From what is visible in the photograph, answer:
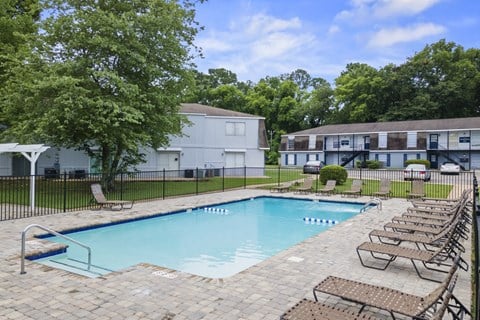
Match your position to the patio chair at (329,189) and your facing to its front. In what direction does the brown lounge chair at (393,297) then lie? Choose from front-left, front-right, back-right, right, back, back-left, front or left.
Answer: front-left

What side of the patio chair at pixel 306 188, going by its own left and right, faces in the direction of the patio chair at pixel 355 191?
left

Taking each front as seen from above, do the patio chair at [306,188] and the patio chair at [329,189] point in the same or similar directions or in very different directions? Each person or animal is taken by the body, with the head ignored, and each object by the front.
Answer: same or similar directions

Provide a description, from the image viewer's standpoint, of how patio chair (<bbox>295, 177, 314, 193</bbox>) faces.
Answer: facing the viewer and to the left of the viewer

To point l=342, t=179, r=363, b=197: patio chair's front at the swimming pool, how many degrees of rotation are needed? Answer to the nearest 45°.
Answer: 0° — it already faces it

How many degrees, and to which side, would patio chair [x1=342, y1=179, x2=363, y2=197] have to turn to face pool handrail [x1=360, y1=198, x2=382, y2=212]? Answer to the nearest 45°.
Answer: approximately 45° to its left

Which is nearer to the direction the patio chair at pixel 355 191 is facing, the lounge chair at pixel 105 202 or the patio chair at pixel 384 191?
the lounge chair

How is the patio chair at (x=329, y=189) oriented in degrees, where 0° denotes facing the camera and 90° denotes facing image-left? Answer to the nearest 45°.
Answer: approximately 45°

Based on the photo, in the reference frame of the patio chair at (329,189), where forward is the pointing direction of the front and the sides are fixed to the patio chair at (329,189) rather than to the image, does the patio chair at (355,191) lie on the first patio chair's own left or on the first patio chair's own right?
on the first patio chair's own left

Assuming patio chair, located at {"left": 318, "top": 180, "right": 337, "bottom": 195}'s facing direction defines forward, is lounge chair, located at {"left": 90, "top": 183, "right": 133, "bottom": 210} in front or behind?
in front

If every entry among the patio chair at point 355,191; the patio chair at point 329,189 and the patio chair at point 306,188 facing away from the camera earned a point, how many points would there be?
0

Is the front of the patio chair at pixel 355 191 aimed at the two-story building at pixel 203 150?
no

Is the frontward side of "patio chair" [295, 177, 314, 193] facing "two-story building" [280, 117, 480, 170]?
no

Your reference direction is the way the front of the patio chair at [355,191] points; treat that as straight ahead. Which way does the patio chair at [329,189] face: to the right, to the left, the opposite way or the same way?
the same way

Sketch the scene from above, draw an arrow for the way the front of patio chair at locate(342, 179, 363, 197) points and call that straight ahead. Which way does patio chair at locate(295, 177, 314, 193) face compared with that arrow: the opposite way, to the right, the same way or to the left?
the same way
